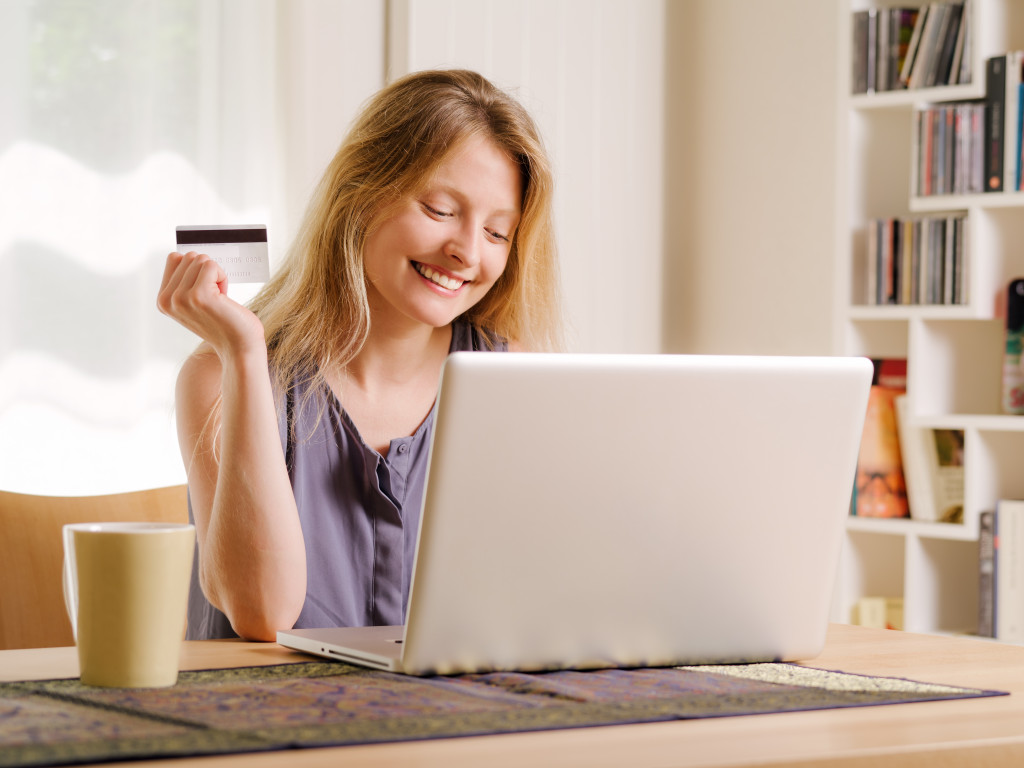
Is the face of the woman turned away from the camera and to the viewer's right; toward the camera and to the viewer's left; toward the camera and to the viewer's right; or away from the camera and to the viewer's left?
toward the camera and to the viewer's right

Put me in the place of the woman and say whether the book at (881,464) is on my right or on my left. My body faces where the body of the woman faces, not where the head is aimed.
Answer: on my left

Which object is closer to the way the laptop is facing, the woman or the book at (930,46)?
the woman

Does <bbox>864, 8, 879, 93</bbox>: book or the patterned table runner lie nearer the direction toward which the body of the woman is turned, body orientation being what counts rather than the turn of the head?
the patterned table runner

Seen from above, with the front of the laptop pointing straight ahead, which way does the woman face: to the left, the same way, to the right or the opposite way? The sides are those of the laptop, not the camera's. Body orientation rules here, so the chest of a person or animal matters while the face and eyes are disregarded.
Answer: the opposite way

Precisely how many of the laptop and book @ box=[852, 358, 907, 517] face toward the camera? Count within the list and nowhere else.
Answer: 1

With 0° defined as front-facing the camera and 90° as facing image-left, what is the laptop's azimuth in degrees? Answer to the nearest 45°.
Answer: approximately 135°
